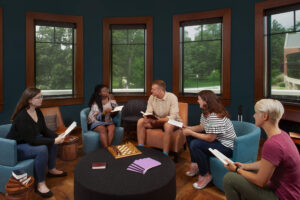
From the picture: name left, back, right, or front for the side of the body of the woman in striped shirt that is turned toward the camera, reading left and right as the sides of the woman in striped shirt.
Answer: left

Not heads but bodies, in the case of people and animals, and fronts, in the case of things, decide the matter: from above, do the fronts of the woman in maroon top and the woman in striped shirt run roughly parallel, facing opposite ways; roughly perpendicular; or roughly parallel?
roughly parallel

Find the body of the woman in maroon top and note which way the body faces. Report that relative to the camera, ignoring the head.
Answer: to the viewer's left

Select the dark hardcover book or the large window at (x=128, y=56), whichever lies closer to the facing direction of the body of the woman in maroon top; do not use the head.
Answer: the dark hardcover book

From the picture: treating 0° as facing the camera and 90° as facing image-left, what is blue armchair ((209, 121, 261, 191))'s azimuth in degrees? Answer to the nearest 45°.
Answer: approximately 90°

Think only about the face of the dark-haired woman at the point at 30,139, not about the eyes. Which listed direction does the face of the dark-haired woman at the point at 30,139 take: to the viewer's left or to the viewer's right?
to the viewer's right

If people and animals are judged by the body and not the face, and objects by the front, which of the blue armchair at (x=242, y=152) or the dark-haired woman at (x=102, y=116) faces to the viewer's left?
the blue armchair

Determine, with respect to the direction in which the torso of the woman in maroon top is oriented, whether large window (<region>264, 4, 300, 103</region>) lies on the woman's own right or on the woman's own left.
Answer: on the woman's own right

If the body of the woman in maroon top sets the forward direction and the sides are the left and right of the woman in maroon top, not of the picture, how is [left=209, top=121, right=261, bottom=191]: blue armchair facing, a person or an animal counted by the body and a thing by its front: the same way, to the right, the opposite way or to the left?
the same way
